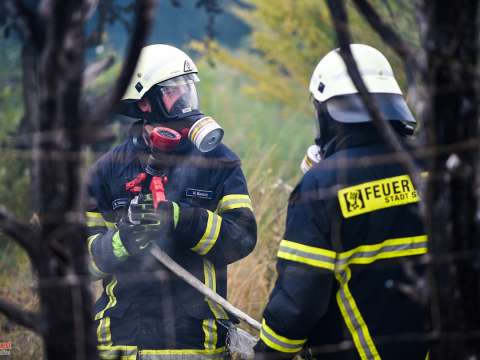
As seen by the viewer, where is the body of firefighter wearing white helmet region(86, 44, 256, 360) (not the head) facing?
toward the camera

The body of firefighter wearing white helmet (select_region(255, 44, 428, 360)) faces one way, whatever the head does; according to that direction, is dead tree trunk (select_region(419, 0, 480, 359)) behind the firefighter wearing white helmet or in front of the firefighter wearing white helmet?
behind

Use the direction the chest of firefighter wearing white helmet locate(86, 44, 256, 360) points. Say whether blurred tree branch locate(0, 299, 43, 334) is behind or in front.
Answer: in front

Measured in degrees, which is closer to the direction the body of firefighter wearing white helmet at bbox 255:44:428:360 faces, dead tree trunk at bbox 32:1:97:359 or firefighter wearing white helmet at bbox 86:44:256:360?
the firefighter wearing white helmet

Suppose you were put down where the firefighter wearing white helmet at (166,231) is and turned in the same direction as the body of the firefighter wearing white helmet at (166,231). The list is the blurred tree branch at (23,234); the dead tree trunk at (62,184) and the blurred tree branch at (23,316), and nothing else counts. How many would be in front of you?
3

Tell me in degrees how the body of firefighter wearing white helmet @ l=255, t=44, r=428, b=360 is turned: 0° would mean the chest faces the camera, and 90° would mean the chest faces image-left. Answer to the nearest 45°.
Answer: approximately 135°

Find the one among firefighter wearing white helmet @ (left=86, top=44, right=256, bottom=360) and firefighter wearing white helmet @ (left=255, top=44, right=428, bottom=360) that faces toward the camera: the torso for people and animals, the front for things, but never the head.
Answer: firefighter wearing white helmet @ (left=86, top=44, right=256, bottom=360)

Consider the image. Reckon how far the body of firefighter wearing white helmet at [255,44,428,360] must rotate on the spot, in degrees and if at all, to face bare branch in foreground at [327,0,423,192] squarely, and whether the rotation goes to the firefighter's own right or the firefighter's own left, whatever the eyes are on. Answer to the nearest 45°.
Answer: approximately 135° to the firefighter's own left

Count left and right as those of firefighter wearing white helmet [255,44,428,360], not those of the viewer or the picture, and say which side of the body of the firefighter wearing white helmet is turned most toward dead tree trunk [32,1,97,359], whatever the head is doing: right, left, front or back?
left

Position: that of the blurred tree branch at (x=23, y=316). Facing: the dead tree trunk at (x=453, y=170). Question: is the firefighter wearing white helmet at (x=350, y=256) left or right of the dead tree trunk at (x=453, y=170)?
left

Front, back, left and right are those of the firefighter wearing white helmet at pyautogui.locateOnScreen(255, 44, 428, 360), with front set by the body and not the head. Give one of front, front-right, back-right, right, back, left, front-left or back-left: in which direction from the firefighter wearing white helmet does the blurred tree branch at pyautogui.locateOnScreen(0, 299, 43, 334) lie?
left

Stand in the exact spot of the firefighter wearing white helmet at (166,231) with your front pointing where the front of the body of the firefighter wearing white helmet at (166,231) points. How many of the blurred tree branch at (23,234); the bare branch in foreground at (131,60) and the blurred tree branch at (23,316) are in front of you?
3

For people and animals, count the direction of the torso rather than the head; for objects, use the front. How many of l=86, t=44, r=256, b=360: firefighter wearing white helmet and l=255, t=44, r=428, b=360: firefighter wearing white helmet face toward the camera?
1

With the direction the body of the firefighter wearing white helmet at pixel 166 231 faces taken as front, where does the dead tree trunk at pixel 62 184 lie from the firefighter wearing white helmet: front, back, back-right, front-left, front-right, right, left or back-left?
front

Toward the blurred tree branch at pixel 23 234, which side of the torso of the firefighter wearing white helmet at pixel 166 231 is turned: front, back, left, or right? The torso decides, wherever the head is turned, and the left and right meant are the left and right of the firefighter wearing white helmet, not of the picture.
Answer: front

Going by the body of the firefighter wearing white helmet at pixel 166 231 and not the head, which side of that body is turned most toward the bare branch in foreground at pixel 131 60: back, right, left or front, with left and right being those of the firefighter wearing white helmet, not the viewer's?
front

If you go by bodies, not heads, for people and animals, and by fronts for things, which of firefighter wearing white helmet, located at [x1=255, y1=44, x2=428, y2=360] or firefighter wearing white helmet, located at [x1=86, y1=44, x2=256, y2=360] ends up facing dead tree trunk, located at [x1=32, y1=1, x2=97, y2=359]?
firefighter wearing white helmet, located at [x1=86, y1=44, x2=256, y2=360]
